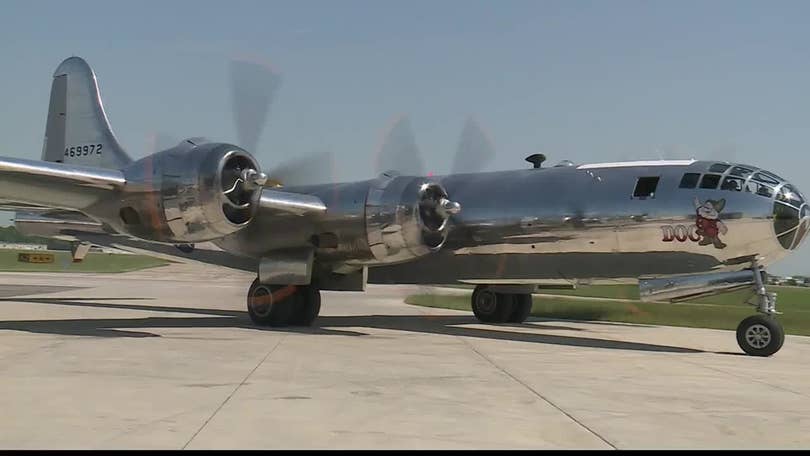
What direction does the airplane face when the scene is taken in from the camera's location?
facing the viewer and to the right of the viewer
